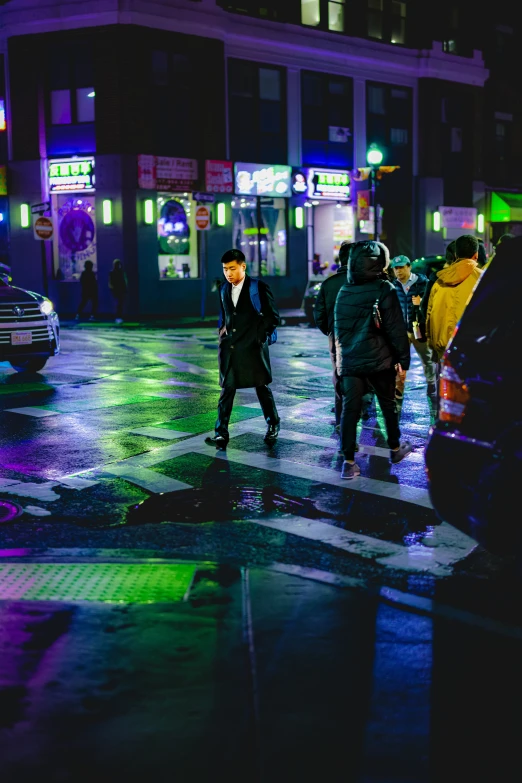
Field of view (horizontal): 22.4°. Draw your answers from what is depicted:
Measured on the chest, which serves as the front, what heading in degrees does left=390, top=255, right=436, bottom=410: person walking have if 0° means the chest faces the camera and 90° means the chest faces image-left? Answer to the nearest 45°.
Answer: approximately 45°

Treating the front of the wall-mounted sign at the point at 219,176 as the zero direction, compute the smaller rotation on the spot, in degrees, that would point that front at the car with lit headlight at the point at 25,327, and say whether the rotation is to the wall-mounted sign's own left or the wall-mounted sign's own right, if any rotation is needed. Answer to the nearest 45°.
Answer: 0° — it already faces it

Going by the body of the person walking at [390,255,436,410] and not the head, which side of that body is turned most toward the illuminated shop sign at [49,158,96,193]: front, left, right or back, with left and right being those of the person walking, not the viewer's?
right

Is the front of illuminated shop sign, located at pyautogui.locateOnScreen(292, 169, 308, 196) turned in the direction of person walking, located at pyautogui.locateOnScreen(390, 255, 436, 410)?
yes

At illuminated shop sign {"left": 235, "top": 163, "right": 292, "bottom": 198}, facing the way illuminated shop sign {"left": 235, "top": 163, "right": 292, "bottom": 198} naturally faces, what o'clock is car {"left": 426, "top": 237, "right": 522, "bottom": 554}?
The car is roughly at 12 o'clock from the illuminated shop sign.

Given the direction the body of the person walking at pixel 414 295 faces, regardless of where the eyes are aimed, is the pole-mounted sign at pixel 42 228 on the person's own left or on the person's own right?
on the person's own right

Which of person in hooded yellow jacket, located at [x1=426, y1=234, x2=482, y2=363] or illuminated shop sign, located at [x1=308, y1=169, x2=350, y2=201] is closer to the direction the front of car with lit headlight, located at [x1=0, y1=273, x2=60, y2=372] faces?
the person in hooded yellow jacket
